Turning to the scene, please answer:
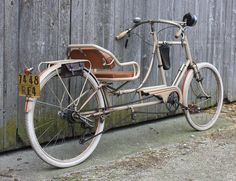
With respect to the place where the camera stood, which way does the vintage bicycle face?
facing away from the viewer and to the right of the viewer
